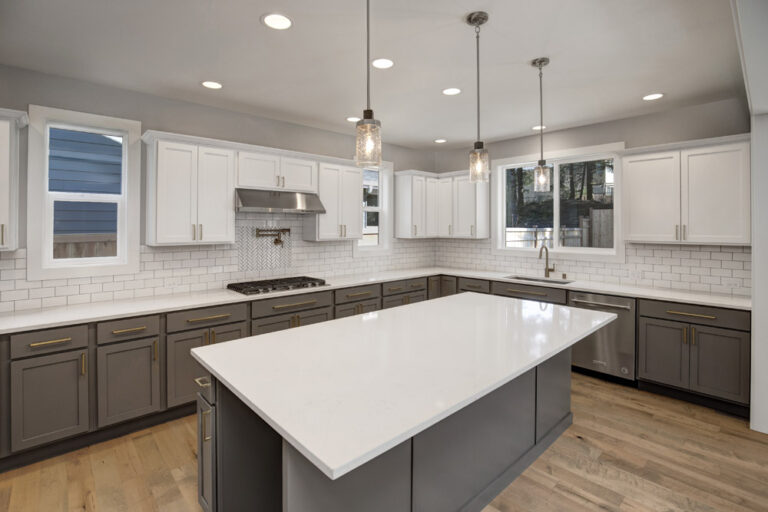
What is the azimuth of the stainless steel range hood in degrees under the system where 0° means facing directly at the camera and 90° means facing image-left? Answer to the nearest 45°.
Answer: approximately 315°

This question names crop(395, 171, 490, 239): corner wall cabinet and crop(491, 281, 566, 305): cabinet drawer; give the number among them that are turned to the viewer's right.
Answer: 0

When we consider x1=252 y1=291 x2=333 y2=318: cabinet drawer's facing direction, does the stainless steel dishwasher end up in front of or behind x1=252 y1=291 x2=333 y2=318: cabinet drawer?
in front

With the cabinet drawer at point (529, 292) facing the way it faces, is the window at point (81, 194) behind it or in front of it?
in front

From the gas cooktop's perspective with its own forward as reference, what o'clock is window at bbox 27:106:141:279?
The window is roughly at 4 o'clock from the gas cooktop.

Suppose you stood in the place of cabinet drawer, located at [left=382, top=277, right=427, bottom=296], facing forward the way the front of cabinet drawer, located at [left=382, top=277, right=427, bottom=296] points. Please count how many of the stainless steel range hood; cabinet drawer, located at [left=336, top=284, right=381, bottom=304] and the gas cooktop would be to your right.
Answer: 3

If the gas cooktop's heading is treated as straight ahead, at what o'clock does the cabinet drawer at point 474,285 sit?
The cabinet drawer is roughly at 10 o'clock from the gas cooktop.

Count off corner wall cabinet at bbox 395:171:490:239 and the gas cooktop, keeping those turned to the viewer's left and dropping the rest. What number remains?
0

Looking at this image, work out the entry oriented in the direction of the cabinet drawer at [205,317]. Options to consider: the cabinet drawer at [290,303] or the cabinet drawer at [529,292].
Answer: the cabinet drawer at [529,292]

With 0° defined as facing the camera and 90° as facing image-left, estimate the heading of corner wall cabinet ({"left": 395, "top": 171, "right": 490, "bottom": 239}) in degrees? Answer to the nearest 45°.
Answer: approximately 0°

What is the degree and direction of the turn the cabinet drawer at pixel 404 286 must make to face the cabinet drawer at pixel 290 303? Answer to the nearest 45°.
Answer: approximately 90° to its right
